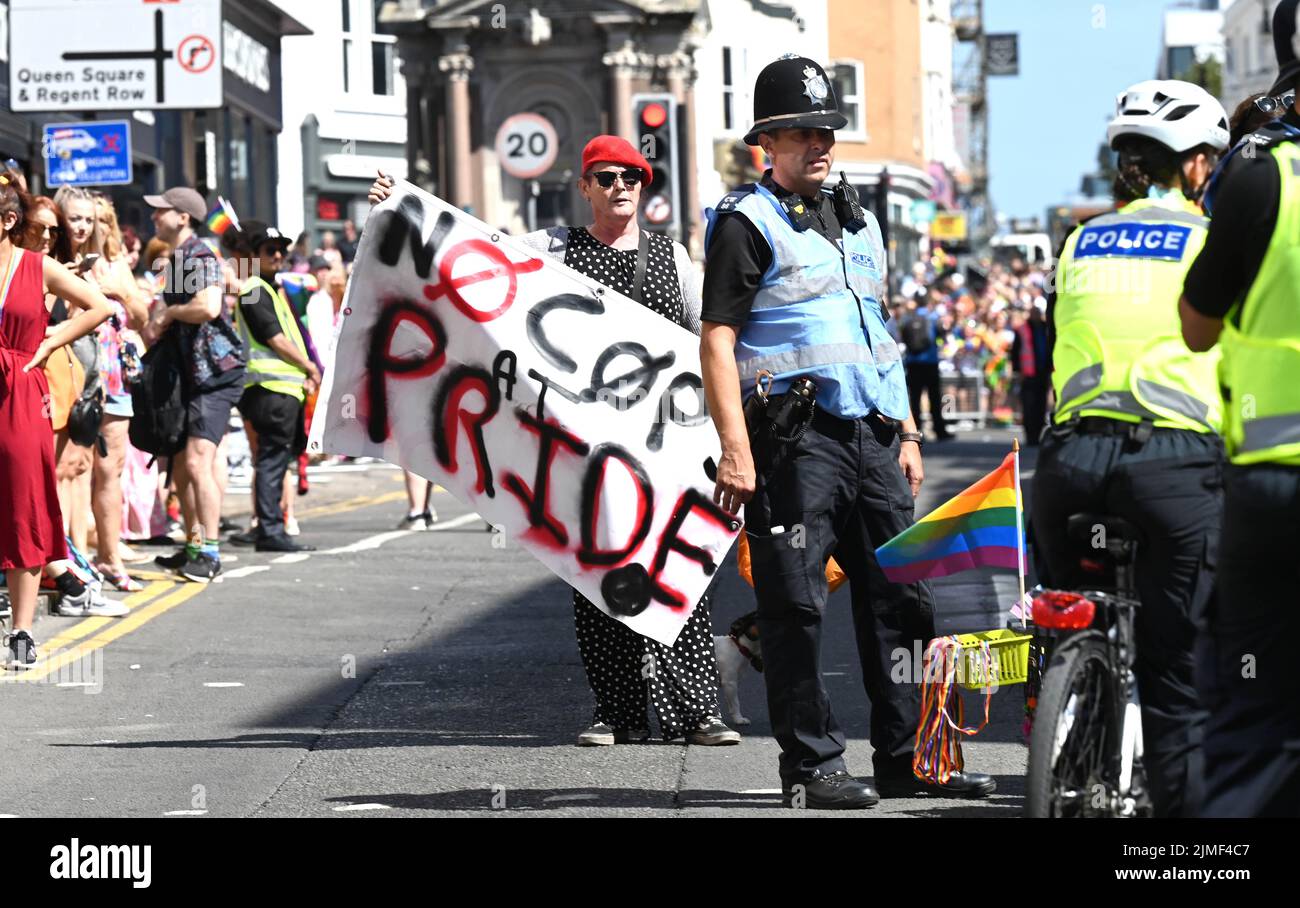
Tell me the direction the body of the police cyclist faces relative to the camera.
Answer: away from the camera

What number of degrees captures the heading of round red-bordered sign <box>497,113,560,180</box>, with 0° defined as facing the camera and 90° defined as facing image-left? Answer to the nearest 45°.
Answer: approximately 0°

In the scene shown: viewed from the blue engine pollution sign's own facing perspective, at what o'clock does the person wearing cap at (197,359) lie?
The person wearing cap is roughly at 12 o'clock from the blue engine pollution sign.

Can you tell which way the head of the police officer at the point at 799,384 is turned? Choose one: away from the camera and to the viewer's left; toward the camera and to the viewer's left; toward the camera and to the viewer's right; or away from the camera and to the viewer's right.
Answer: toward the camera and to the viewer's right

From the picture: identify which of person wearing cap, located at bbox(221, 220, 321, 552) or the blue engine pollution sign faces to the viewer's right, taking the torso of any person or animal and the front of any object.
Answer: the person wearing cap

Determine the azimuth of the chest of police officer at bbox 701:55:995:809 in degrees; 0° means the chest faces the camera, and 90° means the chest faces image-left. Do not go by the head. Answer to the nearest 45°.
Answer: approximately 315°

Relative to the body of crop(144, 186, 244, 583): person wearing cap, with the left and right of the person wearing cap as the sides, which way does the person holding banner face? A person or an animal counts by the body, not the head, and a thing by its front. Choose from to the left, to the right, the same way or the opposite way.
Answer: to the left

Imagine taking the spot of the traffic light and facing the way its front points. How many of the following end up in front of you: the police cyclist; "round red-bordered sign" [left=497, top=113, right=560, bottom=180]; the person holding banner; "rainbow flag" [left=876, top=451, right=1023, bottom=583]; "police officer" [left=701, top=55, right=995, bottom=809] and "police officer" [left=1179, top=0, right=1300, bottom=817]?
5

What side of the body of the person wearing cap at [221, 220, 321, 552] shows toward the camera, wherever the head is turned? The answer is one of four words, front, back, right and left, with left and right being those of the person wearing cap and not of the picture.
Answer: right

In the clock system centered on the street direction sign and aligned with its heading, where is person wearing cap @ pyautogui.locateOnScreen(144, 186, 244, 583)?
The person wearing cap is roughly at 12 o'clock from the street direction sign.

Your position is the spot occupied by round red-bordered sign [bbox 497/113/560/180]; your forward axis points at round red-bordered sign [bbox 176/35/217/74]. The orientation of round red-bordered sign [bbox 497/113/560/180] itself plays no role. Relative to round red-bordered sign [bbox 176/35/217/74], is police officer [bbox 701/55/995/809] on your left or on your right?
left

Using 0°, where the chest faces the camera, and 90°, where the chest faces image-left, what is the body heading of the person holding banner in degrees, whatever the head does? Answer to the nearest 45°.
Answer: approximately 0°

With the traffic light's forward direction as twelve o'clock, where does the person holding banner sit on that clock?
The person holding banner is roughly at 12 o'clock from the traffic light.
